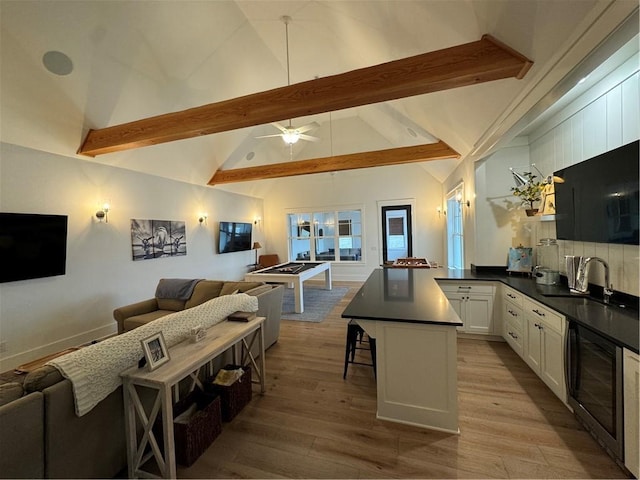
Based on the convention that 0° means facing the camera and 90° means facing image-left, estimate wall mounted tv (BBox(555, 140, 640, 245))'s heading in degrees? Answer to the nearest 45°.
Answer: approximately 45°

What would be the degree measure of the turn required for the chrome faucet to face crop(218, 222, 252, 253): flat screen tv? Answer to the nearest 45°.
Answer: approximately 45° to its right

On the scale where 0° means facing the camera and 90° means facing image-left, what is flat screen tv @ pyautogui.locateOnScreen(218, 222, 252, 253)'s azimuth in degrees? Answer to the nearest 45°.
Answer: approximately 315°

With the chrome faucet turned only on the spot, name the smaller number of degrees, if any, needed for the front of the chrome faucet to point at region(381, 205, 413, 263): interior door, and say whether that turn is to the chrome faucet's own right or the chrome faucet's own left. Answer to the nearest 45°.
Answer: approximately 90° to the chrome faucet's own right

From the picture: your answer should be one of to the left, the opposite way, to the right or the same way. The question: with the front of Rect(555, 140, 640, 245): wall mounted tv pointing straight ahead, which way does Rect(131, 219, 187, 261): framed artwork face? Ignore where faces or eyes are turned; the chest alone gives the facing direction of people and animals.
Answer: the opposite way

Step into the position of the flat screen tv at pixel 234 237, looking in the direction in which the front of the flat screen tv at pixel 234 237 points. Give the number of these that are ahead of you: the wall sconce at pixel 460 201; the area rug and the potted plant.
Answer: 3

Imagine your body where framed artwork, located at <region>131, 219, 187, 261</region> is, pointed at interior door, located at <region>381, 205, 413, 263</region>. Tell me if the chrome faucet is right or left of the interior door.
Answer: right

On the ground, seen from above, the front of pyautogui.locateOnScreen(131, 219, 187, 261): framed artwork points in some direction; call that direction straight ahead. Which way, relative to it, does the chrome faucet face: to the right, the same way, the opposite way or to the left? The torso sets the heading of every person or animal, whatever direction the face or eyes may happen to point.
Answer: the opposite way

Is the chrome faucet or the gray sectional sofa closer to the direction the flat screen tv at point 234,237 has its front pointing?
the chrome faucet

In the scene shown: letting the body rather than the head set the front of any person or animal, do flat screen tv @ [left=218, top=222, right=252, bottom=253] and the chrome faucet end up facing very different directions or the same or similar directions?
very different directions

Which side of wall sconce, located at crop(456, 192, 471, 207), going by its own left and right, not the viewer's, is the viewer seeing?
left

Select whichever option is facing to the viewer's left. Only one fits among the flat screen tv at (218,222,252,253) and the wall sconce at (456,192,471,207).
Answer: the wall sconce

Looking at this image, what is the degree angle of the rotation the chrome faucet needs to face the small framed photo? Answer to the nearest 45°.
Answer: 0° — it already faces it

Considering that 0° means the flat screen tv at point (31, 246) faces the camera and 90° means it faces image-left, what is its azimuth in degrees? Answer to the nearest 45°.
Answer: approximately 315°
